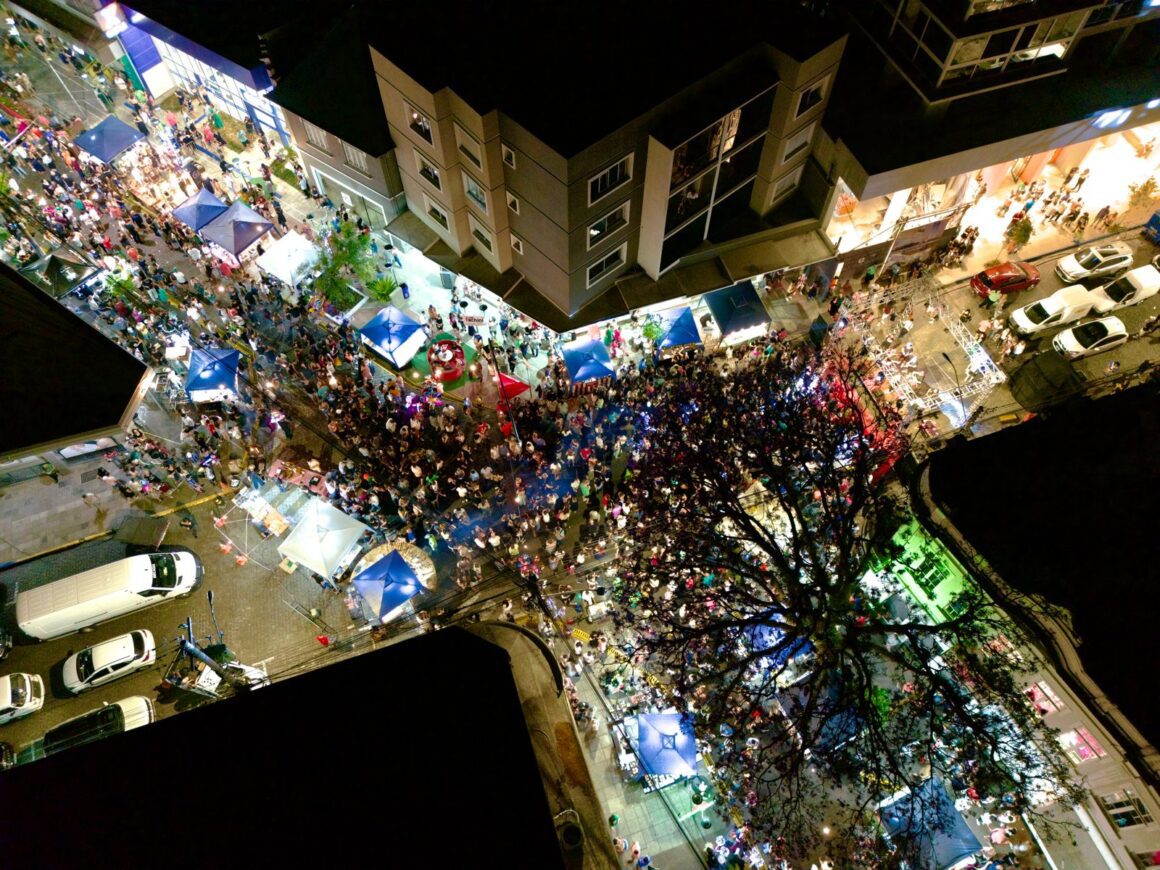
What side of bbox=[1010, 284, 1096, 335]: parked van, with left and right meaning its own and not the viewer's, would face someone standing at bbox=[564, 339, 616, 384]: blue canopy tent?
front

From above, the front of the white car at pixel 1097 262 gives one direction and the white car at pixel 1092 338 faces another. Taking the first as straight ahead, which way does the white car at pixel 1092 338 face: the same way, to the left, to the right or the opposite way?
the same way

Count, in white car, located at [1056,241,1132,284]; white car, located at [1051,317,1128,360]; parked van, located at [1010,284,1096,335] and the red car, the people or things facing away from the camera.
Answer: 0

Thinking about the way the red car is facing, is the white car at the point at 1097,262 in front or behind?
behind

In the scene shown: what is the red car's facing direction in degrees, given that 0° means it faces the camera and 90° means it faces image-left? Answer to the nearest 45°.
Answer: approximately 45°

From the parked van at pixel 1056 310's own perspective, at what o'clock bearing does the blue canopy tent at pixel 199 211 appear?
The blue canopy tent is roughly at 12 o'clock from the parked van.

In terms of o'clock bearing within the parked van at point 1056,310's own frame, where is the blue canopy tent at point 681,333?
The blue canopy tent is roughly at 12 o'clock from the parked van.

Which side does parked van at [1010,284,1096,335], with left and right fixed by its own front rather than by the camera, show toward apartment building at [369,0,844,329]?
front

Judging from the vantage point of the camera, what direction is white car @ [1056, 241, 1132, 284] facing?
facing the viewer and to the left of the viewer

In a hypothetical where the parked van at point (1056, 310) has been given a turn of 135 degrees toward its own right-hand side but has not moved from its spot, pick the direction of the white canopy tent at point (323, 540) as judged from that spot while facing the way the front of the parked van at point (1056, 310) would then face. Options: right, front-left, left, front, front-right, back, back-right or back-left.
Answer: back-left

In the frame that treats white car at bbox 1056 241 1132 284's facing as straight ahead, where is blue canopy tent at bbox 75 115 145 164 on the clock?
The blue canopy tent is roughly at 12 o'clock from the white car.
